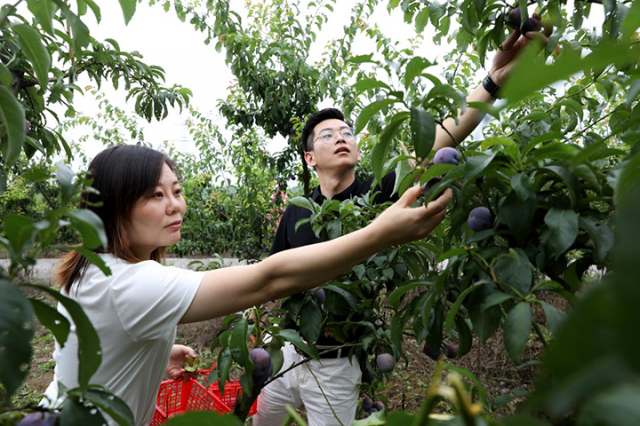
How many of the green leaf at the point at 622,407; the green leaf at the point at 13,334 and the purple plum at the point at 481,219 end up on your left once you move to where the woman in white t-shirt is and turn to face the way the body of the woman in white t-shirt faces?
0

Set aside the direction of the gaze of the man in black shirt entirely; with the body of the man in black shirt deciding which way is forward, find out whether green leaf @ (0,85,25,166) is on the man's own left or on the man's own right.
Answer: on the man's own right

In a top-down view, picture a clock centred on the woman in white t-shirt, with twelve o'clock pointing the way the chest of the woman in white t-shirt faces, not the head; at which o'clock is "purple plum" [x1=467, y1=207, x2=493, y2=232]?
The purple plum is roughly at 1 o'clock from the woman in white t-shirt.

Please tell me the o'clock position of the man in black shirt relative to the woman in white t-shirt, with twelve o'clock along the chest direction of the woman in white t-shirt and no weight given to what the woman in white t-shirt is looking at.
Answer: The man in black shirt is roughly at 10 o'clock from the woman in white t-shirt.

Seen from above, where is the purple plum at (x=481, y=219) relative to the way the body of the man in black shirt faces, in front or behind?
in front

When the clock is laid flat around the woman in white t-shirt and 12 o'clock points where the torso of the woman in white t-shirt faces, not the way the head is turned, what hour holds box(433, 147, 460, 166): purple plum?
The purple plum is roughly at 1 o'clock from the woman in white t-shirt.

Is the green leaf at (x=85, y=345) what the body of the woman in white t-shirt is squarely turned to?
no

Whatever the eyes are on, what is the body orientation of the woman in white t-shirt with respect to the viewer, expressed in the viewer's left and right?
facing to the right of the viewer

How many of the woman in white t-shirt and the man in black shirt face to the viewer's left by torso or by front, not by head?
0

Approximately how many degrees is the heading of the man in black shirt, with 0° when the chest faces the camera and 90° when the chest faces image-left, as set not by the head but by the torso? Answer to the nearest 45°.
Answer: approximately 315°

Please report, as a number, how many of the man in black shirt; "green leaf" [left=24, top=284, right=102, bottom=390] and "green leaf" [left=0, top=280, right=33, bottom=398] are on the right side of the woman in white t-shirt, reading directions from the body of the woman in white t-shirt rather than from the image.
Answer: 2

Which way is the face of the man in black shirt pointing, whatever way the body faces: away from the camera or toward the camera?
toward the camera
